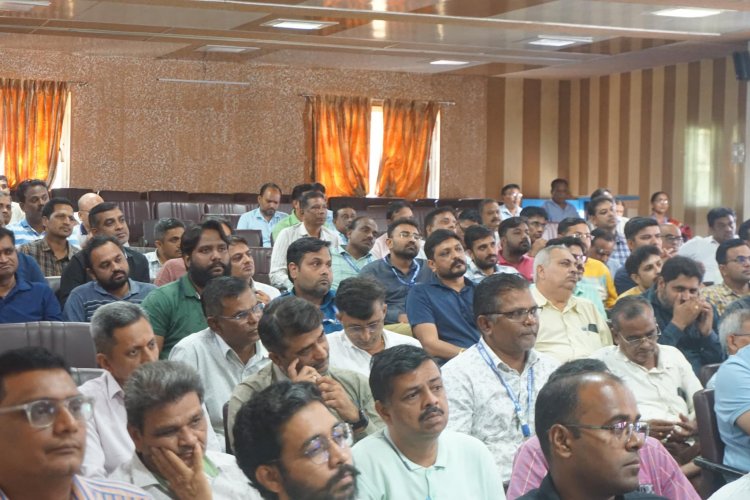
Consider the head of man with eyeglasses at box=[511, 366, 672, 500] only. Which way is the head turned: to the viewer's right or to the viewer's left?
to the viewer's right

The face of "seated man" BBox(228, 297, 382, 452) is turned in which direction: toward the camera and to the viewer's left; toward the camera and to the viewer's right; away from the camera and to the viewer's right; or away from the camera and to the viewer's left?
toward the camera and to the viewer's right

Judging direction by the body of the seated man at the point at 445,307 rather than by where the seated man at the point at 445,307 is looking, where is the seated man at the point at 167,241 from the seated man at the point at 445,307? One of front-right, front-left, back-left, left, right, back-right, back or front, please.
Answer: back

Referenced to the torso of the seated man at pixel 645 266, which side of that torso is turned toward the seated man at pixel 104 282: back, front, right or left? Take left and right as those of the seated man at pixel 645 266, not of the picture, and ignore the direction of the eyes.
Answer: right

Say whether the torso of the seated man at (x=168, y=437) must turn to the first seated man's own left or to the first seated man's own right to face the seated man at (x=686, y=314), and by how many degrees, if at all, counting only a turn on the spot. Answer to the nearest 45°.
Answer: approximately 90° to the first seated man's own left

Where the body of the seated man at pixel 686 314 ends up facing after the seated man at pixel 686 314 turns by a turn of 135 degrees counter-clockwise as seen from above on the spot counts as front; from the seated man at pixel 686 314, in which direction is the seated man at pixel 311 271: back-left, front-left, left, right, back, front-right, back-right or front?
left

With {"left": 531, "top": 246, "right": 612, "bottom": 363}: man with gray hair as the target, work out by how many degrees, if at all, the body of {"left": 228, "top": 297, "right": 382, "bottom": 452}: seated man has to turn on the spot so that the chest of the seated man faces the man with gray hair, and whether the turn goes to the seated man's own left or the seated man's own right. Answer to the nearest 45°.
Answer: approximately 90° to the seated man's own left

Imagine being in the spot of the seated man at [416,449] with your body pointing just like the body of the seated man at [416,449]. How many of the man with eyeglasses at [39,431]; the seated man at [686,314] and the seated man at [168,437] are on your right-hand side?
2

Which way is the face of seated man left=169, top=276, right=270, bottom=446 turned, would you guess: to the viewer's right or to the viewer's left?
to the viewer's right

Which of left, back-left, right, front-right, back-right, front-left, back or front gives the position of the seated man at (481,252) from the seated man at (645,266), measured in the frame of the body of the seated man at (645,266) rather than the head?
back-right

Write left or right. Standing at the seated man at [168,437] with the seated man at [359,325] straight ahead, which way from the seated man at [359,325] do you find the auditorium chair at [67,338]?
left
